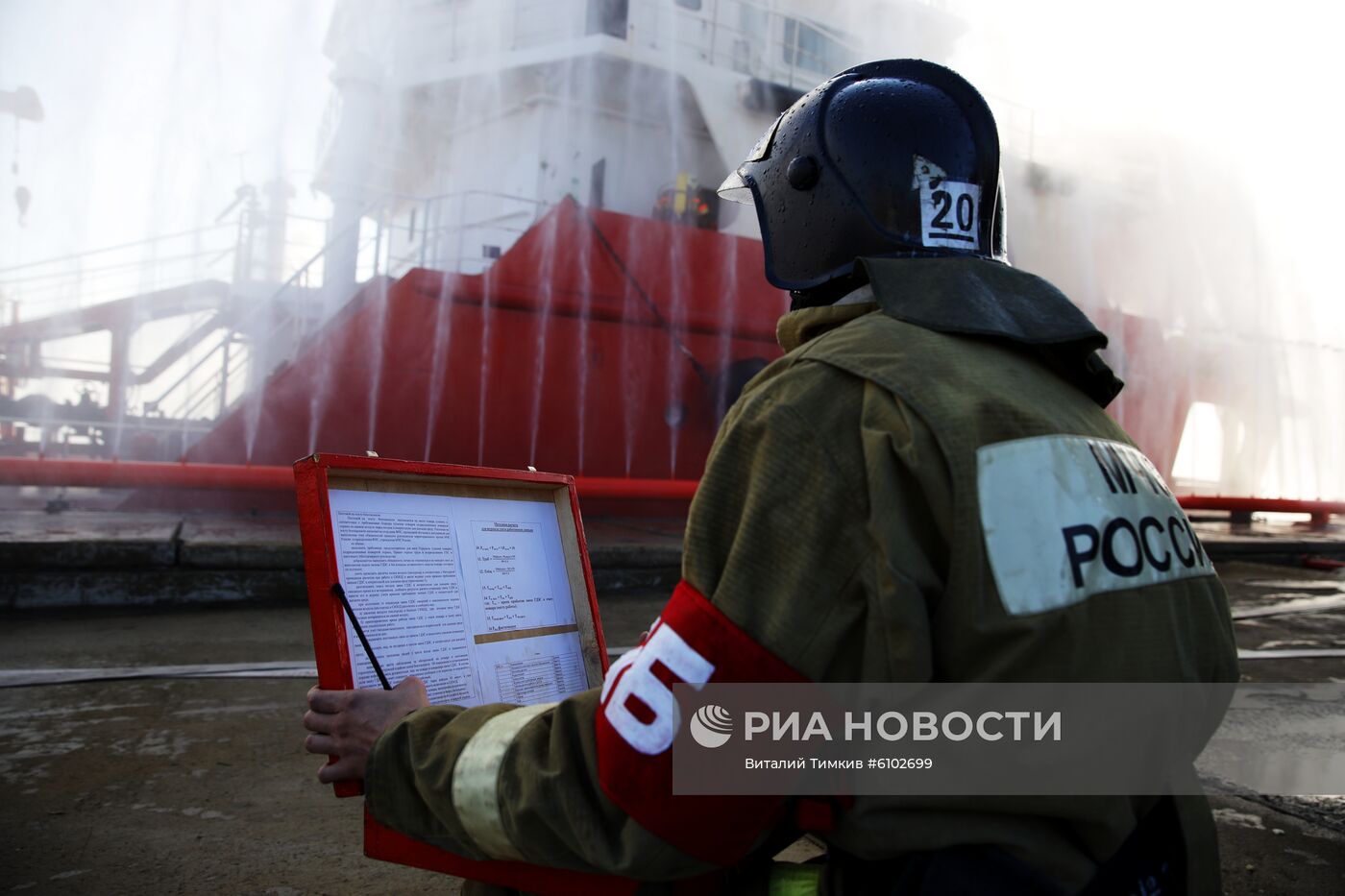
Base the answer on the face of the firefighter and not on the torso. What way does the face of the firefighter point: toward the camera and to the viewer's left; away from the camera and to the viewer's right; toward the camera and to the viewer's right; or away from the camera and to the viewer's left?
away from the camera and to the viewer's left

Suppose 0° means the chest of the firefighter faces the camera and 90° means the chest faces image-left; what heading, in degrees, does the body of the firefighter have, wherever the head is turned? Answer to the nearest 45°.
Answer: approximately 135°

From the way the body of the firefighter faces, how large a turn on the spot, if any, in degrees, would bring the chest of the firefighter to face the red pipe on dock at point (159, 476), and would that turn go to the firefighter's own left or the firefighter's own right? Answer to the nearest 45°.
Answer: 0° — they already face it
